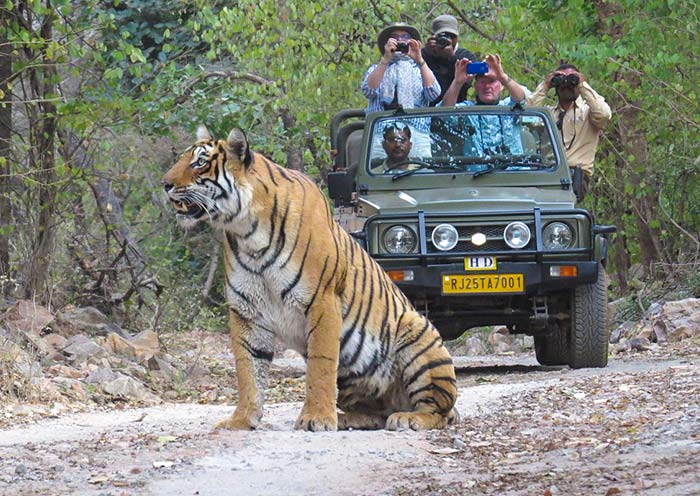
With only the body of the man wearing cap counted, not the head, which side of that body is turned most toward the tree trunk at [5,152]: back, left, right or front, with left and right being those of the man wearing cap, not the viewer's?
right

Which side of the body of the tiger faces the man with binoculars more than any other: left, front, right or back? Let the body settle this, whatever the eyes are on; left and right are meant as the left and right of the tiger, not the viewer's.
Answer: back

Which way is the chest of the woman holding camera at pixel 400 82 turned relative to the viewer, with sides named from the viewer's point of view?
facing the viewer

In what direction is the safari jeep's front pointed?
toward the camera

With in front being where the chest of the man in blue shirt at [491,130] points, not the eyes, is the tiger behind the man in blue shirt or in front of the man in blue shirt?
in front

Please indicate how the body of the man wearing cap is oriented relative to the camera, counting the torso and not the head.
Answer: toward the camera

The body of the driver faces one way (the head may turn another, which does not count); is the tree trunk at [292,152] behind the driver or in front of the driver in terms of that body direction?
behind

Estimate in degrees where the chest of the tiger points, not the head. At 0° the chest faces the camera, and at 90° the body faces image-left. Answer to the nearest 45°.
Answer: approximately 45°

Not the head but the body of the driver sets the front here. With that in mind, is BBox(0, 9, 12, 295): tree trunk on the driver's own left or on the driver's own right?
on the driver's own right
